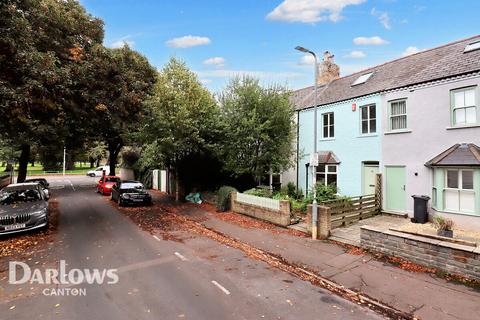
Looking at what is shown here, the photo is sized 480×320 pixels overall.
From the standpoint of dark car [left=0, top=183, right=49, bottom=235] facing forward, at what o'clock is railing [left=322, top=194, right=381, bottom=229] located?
The railing is roughly at 10 o'clock from the dark car.

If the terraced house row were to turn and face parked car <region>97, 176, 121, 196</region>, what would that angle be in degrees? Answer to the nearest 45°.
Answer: approximately 45° to its right

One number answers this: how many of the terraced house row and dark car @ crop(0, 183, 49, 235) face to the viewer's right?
0

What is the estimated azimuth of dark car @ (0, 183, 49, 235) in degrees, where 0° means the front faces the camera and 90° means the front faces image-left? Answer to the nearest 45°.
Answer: approximately 0°

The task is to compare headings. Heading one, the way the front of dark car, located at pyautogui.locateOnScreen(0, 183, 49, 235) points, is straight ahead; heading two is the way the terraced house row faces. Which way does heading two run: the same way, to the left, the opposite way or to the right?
to the right

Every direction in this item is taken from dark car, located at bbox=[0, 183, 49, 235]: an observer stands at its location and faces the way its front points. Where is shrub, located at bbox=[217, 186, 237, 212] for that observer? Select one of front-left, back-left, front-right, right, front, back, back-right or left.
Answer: left

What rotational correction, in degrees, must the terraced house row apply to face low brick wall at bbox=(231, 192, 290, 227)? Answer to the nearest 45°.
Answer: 0° — it already faces it

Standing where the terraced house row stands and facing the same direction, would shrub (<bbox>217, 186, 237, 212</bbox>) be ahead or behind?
ahead

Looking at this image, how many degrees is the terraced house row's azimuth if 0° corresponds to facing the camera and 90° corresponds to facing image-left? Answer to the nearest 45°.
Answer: approximately 45°

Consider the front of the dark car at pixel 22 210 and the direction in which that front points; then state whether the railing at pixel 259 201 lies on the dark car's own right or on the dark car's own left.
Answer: on the dark car's own left

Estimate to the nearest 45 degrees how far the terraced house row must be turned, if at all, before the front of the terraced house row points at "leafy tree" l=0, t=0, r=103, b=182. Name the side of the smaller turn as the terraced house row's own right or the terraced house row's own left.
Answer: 0° — it already faces it

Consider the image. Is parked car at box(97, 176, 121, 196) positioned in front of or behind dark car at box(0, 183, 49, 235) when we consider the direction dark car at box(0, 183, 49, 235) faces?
behind
